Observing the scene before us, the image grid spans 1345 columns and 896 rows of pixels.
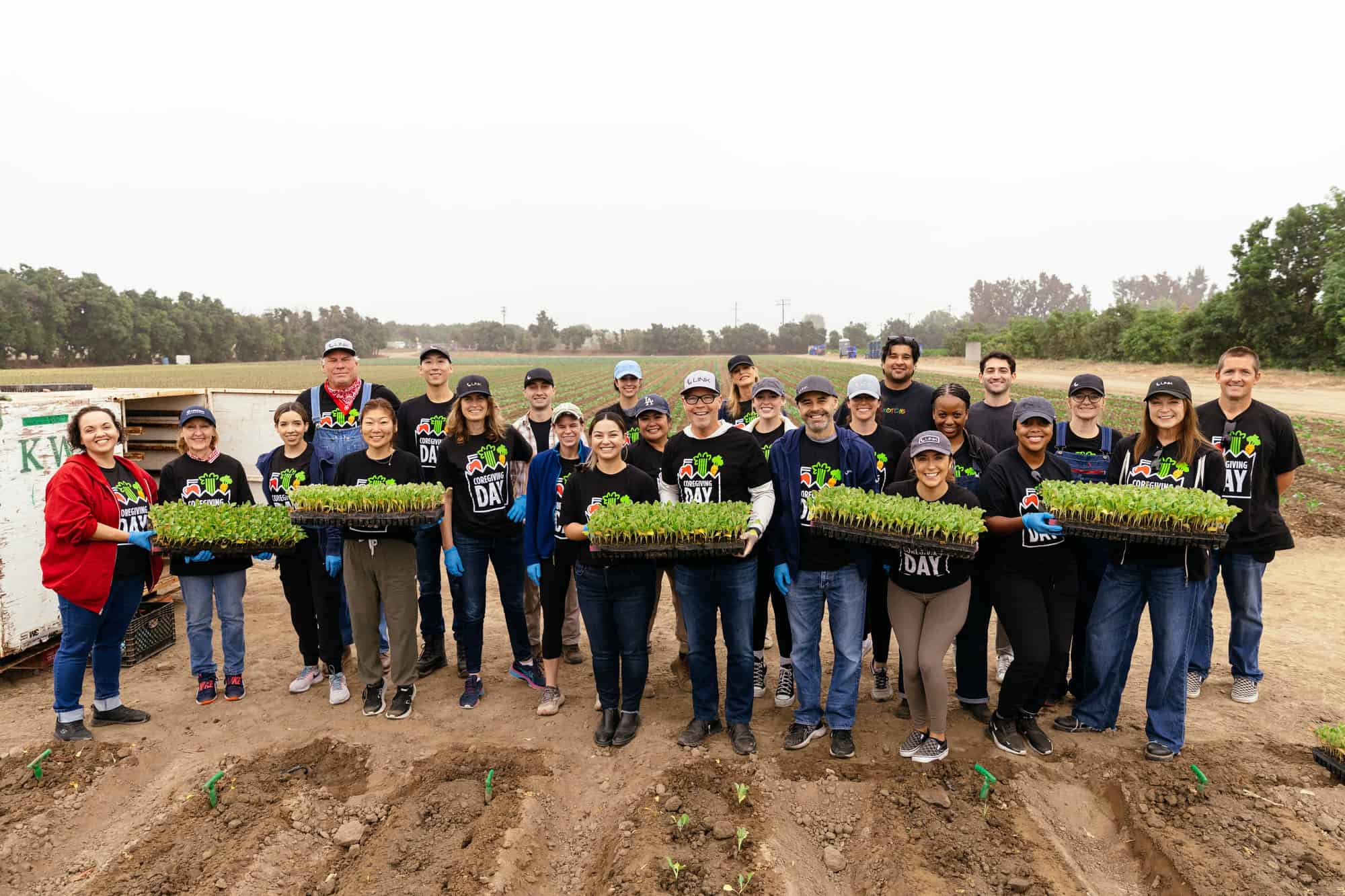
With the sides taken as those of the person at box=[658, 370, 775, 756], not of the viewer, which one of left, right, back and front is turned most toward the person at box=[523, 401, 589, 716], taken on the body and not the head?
right

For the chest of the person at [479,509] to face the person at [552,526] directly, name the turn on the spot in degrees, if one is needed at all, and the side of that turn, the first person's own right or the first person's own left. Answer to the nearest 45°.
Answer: approximately 45° to the first person's own left

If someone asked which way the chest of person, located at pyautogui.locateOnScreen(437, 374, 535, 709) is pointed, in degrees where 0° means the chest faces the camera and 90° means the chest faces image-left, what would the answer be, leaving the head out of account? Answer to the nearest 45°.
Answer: approximately 0°

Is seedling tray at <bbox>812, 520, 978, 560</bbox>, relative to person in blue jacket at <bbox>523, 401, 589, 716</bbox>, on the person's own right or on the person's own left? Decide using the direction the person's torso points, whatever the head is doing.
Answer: on the person's own left

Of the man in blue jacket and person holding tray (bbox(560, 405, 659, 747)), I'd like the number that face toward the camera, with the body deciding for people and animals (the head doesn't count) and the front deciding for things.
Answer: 2

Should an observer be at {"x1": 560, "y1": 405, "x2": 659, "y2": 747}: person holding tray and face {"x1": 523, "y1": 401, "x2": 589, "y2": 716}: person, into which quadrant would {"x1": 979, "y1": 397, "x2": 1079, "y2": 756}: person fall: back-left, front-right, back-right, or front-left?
back-right

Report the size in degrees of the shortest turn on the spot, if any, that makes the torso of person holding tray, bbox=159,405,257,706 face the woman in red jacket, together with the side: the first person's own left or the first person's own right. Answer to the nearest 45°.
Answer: approximately 90° to the first person's own right

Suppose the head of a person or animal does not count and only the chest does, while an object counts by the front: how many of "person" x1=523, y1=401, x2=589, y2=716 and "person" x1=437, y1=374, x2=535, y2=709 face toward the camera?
2
